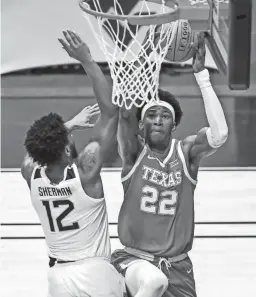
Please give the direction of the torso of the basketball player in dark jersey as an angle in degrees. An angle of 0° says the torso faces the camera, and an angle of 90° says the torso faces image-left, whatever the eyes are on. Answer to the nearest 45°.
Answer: approximately 0°

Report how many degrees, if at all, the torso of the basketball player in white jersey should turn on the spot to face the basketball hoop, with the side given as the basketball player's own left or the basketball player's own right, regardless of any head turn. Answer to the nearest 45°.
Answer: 0° — they already face it

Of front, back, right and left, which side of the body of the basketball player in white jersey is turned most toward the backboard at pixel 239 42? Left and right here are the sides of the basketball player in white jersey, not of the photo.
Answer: front

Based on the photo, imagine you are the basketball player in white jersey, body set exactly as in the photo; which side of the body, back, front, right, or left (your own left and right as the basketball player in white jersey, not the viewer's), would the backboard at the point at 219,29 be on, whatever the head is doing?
front

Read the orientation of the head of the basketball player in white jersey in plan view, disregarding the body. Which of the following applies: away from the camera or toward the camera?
away from the camera
